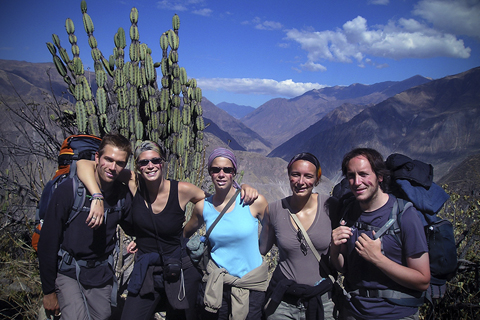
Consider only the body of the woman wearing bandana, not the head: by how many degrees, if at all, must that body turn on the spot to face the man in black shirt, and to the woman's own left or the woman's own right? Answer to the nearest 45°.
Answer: approximately 90° to the woman's own right

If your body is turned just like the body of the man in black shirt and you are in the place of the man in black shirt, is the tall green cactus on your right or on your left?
on your left

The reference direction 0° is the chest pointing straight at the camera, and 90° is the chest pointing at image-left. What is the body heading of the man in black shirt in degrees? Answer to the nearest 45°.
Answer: approximately 315°

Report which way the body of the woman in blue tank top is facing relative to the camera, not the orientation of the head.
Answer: toward the camera

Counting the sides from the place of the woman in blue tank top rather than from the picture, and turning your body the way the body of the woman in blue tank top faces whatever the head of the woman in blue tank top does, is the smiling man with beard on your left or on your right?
on your left

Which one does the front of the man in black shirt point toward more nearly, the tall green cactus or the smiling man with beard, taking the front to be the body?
the smiling man with beard

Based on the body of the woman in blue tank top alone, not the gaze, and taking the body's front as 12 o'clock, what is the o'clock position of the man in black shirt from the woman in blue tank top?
The man in black shirt is roughly at 3 o'clock from the woman in blue tank top.

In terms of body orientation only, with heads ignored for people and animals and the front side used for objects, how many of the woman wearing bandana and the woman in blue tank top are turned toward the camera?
2

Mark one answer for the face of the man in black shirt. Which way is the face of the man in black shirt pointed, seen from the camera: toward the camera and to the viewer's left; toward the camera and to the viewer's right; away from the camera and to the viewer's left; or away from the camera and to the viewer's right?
toward the camera and to the viewer's right

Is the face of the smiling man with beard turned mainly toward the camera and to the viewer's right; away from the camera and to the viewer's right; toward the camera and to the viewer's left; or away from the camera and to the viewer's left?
toward the camera and to the viewer's left

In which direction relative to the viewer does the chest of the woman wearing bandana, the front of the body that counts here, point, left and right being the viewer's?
facing the viewer

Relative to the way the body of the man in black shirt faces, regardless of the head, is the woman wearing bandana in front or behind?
in front
